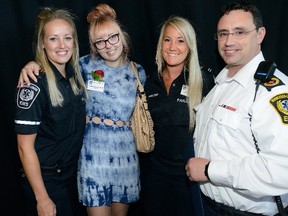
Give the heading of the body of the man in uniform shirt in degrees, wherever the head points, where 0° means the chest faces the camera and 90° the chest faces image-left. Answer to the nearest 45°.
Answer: approximately 45°

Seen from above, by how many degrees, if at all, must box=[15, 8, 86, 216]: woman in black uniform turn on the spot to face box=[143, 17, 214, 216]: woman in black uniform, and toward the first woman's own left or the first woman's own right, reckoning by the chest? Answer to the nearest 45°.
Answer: approximately 45° to the first woman's own left

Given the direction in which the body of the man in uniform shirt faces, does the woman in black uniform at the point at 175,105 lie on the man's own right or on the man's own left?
on the man's own right

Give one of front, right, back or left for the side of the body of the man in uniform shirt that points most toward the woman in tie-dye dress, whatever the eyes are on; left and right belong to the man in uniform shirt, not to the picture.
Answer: right
